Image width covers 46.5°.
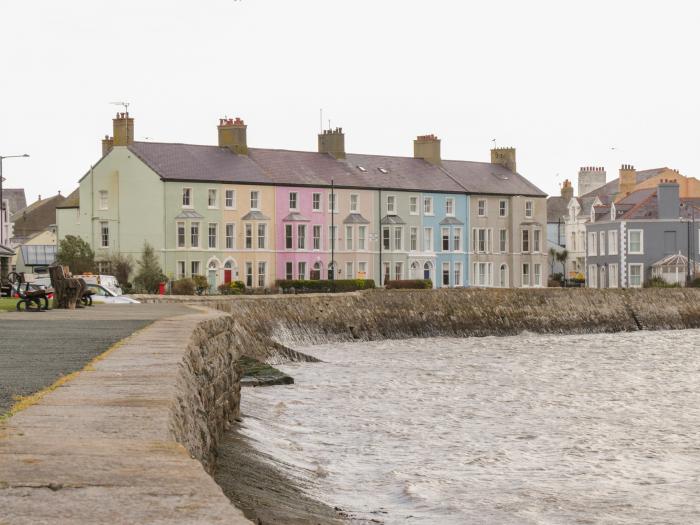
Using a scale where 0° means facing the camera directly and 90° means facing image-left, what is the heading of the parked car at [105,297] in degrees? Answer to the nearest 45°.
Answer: approximately 270°
